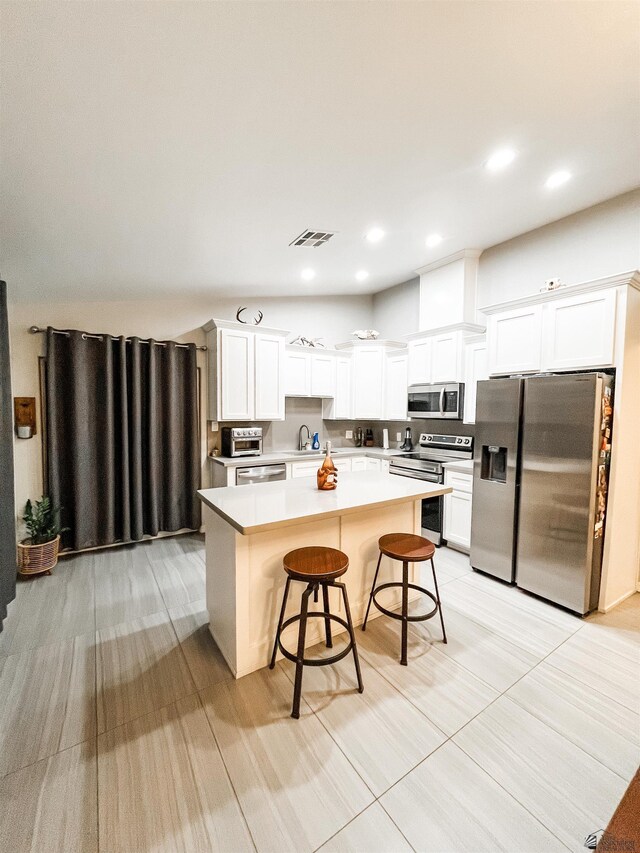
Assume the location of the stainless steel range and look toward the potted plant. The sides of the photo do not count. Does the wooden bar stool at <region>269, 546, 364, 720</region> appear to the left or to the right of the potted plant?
left

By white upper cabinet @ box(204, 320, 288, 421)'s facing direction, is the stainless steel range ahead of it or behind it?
ahead

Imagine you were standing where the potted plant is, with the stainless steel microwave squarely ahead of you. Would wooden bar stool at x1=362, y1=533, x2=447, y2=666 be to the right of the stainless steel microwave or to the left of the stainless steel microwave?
right

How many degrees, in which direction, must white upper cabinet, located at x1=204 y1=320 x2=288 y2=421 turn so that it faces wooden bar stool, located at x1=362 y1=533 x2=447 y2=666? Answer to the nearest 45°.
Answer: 0° — it already faces it

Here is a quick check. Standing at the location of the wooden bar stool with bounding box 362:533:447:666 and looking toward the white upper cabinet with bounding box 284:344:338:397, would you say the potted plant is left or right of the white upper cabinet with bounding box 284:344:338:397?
left

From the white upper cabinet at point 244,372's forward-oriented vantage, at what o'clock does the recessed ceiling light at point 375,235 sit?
The recessed ceiling light is roughly at 12 o'clock from the white upper cabinet.

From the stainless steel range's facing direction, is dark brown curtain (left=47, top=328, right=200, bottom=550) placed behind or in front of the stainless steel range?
in front

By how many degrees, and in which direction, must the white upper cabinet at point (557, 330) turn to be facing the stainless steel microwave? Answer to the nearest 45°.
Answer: approximately 90° to its right

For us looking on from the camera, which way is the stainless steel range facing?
facing the viewer and to the left of the viewer

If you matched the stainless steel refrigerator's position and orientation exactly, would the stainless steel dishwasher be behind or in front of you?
in front

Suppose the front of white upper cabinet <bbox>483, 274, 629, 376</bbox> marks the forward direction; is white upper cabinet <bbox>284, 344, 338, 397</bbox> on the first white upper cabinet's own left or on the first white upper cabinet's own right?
on the first white upper cabinet's own right

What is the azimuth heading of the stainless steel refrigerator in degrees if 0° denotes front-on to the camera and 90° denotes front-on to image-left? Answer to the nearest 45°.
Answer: approximately 45°
